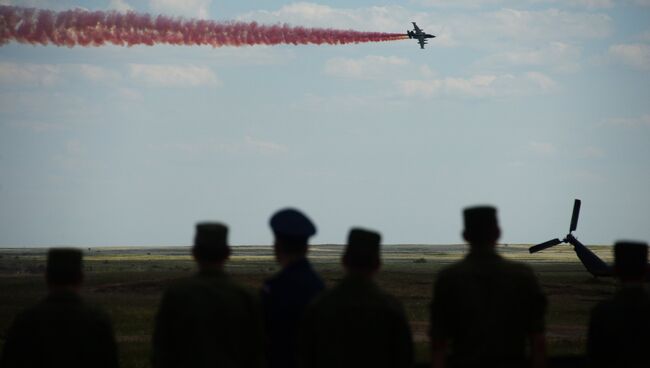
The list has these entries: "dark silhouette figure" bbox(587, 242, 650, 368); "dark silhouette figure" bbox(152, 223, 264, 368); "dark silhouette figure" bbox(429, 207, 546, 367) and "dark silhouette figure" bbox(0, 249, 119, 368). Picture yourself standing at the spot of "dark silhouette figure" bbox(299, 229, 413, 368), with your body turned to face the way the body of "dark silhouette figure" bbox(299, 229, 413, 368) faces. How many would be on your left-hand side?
2

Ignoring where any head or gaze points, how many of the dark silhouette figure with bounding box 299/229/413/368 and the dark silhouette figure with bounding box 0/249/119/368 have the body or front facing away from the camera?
2

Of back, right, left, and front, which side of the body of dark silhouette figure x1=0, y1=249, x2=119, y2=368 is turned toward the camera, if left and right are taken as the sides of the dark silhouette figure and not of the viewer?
back

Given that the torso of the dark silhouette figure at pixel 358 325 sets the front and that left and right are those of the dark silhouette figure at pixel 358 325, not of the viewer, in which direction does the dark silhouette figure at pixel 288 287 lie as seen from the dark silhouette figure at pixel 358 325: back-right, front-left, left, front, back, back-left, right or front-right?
front-left

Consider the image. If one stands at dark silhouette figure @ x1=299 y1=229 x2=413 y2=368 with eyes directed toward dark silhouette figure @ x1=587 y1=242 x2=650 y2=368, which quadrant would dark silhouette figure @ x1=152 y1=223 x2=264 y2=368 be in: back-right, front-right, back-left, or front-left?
back-left

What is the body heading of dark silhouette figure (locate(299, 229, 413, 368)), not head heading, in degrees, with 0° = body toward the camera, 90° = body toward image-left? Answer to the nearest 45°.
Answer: approximately 180°

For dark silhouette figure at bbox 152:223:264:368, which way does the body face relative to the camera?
away from the camera

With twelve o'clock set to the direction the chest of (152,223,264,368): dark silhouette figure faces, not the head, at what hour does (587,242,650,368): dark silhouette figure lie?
(587,242,650,368): dark silhouette figure is roughly at 3 o'clock from (152,223,264,368): dark silhouette figure.

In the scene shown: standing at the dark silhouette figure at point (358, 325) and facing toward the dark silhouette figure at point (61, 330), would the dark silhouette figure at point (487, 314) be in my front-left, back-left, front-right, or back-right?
back-right

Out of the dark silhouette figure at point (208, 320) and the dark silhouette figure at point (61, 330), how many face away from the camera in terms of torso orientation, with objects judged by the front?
2

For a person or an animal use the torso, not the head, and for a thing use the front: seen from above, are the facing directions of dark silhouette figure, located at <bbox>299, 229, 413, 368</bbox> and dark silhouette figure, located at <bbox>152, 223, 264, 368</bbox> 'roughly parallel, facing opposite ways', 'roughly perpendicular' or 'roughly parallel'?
roughly parallel

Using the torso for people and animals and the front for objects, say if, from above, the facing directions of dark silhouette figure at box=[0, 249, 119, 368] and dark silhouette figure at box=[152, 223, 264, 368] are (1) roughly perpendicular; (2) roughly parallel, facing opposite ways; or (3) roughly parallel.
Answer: roughly parallel

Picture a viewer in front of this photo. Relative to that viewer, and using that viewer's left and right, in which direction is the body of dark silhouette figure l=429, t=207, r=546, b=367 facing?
facing away from the viewer

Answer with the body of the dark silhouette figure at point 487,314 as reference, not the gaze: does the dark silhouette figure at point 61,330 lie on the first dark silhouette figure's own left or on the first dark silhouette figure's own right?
on the first dark silhouette figure's own left

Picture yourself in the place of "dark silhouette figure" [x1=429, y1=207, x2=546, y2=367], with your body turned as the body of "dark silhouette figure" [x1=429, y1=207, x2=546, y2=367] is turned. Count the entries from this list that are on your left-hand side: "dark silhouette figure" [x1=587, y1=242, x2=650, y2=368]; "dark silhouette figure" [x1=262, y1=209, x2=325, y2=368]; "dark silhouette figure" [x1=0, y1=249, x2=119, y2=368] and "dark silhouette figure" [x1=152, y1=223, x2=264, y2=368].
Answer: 3

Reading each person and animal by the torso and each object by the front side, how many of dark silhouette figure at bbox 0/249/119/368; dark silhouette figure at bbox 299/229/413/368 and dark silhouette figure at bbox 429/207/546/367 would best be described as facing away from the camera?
3

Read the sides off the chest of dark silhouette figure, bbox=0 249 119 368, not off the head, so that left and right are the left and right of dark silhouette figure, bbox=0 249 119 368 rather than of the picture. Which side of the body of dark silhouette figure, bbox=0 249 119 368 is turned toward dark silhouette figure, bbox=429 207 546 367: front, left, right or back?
right
